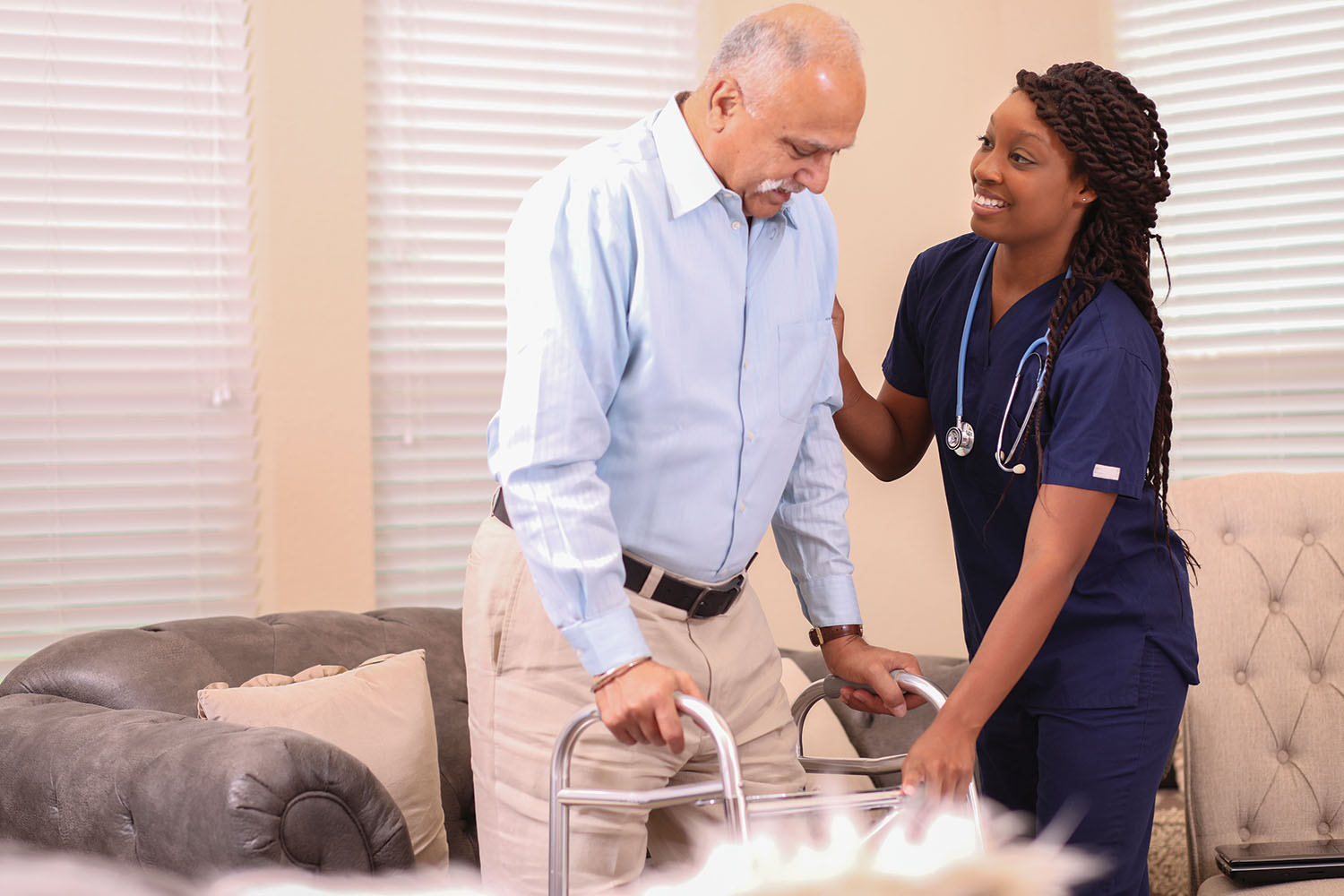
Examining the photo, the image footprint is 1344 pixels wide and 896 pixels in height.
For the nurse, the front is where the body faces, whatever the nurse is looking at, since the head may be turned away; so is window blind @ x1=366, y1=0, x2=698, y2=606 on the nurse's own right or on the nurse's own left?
on the nurse's own right

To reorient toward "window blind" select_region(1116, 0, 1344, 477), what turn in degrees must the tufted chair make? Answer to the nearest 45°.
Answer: approximately 180°

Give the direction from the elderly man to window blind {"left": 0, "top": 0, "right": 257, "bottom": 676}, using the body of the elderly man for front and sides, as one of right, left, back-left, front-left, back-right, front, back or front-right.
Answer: back

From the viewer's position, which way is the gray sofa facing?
facing the viewer and to the right of the viewer

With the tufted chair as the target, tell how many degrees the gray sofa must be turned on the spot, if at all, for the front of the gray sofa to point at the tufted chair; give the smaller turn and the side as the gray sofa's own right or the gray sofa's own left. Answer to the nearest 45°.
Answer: approximately 45° to the gray sofa's own left

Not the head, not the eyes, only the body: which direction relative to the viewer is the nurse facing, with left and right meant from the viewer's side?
facing the viewer and to the left of the viewer

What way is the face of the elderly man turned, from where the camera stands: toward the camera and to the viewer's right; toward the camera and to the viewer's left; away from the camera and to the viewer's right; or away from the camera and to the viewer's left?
toward the camera and to the viewer's right

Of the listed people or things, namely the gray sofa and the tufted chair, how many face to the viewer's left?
0

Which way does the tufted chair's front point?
toward the camera

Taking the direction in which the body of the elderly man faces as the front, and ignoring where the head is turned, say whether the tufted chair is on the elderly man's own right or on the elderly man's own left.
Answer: on the elderly man's own left

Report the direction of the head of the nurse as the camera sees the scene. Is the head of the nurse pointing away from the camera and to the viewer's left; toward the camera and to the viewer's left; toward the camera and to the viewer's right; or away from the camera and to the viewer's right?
toward the camera and to the viewer's left

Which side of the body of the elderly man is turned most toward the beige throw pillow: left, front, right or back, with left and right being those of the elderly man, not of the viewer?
back
